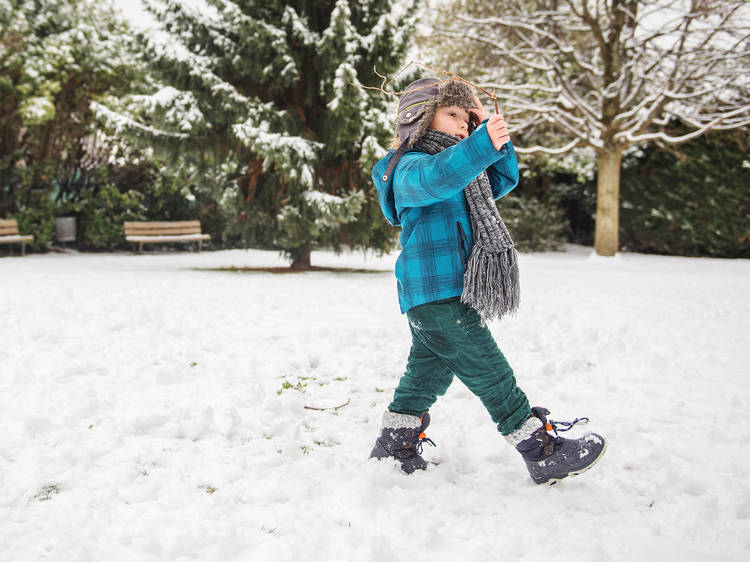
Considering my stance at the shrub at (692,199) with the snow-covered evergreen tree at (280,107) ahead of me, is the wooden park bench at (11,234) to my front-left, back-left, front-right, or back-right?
front-right

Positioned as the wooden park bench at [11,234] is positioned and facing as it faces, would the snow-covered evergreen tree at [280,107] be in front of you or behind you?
in front

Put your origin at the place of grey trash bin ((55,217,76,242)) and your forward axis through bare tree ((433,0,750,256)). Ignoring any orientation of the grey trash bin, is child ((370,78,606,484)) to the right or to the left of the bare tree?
right

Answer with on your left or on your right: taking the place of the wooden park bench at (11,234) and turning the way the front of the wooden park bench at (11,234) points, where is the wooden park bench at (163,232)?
on your left

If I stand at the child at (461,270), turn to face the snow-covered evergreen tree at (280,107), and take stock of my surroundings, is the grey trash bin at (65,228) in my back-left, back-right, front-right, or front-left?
front-left

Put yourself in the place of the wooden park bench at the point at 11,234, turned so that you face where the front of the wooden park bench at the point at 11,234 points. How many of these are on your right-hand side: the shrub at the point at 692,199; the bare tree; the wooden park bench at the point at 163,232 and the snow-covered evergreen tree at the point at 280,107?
0

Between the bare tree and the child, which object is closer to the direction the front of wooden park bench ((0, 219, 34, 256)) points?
the child

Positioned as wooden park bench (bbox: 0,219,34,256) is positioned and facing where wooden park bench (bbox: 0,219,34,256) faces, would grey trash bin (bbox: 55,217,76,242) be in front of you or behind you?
behind

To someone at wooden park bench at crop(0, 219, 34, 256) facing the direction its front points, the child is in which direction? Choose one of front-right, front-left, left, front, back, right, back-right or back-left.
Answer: front

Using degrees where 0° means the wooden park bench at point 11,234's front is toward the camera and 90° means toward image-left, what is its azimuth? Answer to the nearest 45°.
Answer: approximately 0°

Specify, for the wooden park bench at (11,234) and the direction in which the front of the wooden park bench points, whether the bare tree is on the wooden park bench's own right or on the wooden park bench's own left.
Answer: on the wooden park bench's own left

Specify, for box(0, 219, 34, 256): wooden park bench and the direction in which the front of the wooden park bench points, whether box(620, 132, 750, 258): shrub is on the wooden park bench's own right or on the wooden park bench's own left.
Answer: on the wooden park bench's own left
